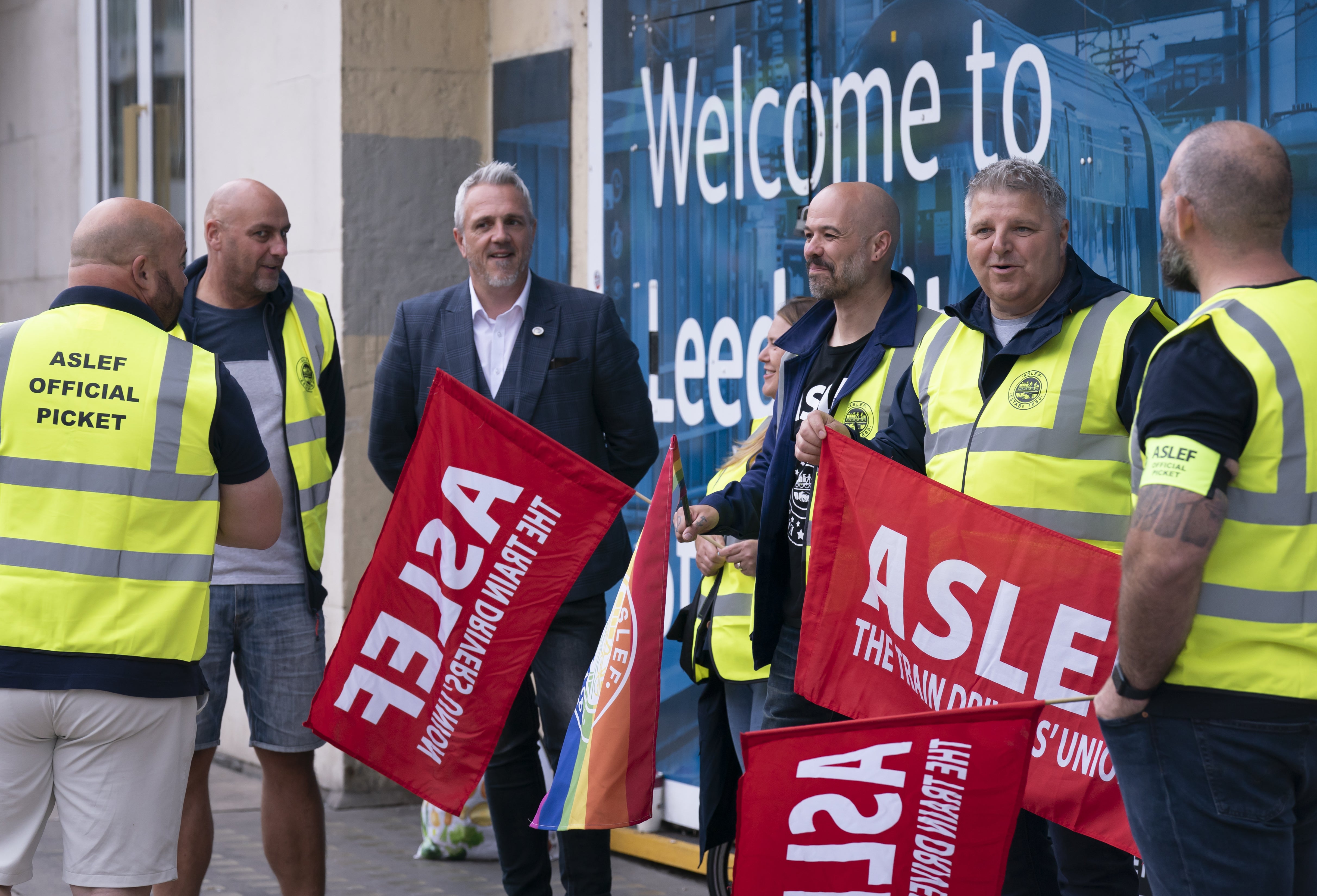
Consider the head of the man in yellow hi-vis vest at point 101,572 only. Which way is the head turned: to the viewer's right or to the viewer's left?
to the viewer's right

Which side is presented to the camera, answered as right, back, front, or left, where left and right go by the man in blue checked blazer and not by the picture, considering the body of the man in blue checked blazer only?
front

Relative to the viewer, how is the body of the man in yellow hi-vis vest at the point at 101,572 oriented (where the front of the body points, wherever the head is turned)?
away from the camera

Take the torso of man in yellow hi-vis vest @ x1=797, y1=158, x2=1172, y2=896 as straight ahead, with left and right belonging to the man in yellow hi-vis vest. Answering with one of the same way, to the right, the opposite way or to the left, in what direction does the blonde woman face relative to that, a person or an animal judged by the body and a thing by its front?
the same way

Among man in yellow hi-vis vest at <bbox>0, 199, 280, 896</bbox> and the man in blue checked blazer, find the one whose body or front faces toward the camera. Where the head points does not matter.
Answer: the man in blue checked blazer

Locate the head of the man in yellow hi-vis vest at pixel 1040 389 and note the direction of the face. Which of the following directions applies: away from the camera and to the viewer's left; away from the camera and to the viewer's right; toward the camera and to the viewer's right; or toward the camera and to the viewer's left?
toward the camera and to the viewer's left

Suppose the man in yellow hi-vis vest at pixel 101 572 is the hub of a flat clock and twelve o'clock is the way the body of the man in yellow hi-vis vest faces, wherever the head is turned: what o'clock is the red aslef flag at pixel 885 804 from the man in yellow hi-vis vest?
The red aslef flag is roughly at 4 o'clock from the man in yellow hi-vis vest.

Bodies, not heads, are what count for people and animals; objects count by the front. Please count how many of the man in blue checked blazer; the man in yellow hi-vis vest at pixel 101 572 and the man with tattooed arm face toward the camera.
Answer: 1

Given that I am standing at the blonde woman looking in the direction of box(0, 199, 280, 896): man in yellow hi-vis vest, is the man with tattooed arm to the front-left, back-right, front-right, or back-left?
front-left

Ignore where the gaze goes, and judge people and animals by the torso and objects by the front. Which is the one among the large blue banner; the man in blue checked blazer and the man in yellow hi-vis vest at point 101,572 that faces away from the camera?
the man in yellow hi-vis vest

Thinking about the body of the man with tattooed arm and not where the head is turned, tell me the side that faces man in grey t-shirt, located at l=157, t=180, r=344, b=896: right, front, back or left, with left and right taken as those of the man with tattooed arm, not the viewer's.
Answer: front

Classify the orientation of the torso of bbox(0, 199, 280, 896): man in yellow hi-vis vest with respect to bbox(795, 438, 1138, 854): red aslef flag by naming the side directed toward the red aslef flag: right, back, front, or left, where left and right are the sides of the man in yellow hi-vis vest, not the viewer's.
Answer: right

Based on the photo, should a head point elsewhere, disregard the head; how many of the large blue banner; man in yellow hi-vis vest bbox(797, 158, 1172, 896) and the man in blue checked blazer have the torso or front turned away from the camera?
0
